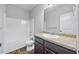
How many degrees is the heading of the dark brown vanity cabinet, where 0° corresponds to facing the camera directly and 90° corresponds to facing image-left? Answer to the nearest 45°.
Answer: approximately 45°
